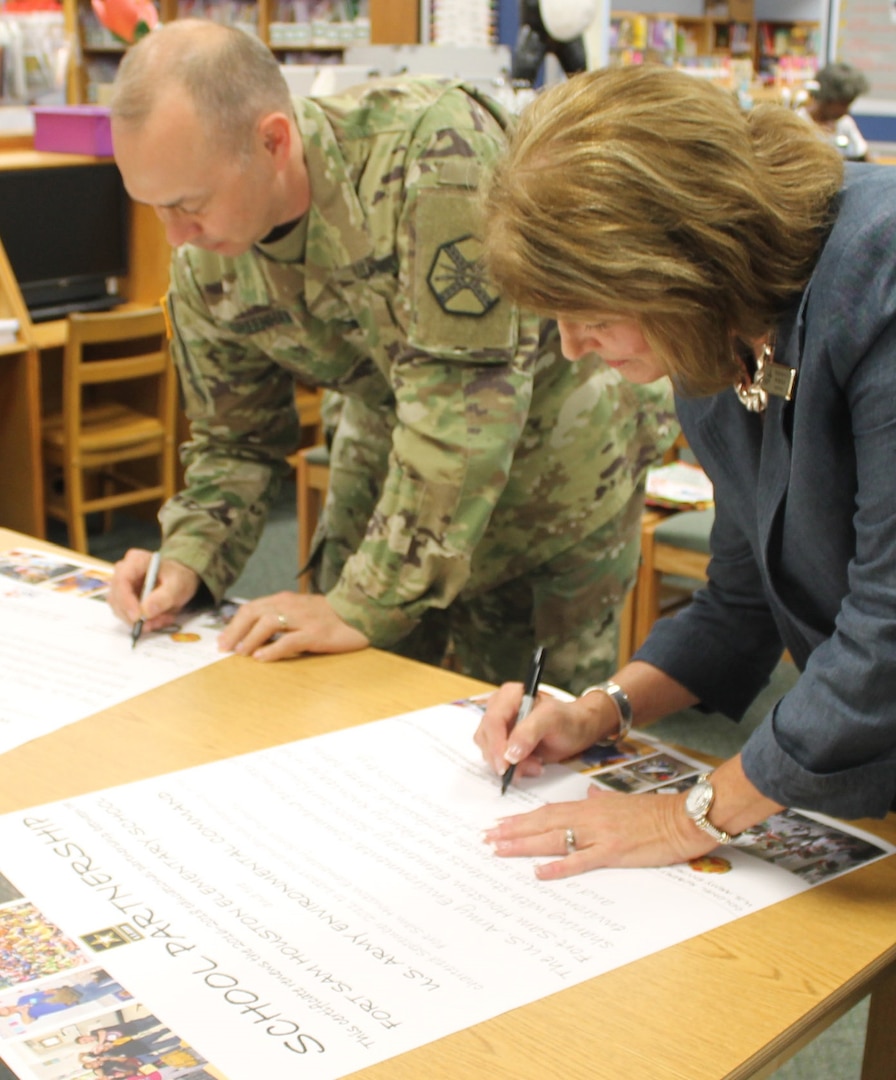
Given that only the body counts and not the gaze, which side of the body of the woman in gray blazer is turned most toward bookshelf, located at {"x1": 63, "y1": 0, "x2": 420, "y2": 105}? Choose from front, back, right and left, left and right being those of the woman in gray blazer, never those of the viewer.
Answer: right

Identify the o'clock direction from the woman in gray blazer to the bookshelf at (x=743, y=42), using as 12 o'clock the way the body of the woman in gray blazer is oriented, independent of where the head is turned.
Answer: The bookshelf is roughly at 3 o'clock from the woman in gray blazer.

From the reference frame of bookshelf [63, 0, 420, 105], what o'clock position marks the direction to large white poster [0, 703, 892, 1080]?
The large white poster is roughly at 12 o'clock from the bookshelf.

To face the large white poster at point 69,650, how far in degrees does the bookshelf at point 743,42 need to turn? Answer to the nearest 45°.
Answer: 0° — it already faces it

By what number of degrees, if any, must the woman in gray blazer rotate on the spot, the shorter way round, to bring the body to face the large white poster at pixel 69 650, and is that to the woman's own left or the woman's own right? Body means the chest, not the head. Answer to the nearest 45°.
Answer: approximately 45° to the woman's own right

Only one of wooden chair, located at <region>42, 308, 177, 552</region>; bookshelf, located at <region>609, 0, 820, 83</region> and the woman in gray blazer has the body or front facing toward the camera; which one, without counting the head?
the bookshelf

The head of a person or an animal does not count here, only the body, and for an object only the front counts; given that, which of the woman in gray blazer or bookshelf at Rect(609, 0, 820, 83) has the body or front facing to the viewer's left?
the woman in gray blazer

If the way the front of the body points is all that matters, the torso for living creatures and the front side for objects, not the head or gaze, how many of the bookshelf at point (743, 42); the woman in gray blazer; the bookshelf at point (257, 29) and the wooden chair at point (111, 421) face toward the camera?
2

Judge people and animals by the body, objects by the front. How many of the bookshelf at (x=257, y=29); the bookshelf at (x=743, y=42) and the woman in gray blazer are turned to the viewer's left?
1

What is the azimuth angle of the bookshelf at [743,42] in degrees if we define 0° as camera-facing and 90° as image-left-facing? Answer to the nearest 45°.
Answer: approximately 0°

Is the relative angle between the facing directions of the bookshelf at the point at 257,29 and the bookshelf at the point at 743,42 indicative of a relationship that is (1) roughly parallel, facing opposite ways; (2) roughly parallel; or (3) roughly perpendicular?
roughly parallel

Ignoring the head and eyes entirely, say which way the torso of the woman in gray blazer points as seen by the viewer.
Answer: to the viewer's left

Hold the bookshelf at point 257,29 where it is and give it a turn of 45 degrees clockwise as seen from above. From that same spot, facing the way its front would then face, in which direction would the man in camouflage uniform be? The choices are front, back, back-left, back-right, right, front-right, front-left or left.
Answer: front-left

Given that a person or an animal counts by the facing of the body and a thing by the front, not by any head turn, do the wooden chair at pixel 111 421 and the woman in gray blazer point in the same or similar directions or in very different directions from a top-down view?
same or similar directions

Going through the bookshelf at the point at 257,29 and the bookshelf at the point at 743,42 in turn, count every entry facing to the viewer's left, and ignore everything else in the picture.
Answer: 0

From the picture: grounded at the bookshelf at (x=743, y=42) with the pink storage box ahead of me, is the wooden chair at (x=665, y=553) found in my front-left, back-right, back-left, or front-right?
front-left

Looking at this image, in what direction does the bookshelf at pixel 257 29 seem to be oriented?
toward the camera

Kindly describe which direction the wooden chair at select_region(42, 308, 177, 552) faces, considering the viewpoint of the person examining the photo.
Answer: facing away from the viewer and to the left of the viewer
